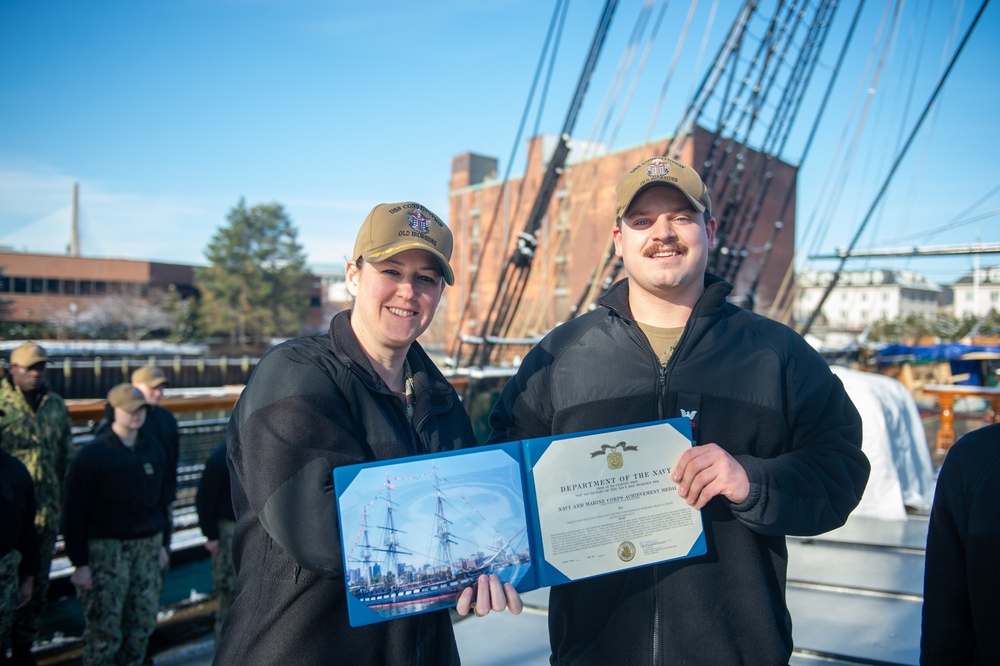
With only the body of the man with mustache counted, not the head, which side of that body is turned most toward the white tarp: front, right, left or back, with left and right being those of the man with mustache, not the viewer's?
back

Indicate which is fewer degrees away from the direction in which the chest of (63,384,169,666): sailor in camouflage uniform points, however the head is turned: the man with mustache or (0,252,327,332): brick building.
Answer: the man with mustache

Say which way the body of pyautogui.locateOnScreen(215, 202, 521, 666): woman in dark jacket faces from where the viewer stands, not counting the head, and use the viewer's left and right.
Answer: facing the viewer and to the right of the viewer

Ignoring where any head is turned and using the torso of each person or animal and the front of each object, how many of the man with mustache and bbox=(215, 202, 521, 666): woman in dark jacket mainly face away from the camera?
0

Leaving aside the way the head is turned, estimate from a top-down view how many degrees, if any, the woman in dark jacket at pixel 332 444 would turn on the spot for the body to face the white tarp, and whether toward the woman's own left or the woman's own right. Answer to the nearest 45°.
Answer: approximately 90° to the woman's own left

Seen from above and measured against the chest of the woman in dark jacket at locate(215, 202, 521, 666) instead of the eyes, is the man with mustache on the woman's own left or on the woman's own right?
on the woman's own left

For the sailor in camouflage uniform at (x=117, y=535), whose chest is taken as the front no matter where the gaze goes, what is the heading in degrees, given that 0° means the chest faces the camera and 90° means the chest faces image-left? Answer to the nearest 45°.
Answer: approximately 315°

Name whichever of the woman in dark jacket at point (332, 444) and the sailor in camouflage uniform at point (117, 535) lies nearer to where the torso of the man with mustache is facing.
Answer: the woman in dark jacket

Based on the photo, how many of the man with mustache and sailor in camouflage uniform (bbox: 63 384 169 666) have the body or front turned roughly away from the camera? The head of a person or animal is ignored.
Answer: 0

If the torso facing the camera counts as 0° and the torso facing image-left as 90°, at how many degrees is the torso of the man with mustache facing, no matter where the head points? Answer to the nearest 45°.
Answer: approximately 0°
